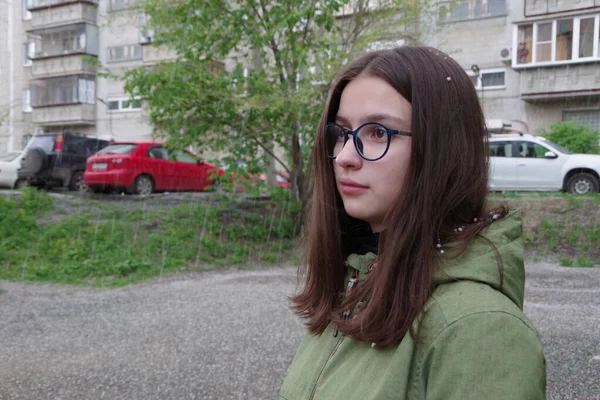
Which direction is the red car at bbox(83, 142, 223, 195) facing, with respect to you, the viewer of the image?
facing away from the viewer and to the right of the viewer

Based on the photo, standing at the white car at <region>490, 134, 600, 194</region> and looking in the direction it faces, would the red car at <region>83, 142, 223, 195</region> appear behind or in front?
behind

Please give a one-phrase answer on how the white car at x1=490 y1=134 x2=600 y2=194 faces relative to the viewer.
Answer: facing to the right of the viewer

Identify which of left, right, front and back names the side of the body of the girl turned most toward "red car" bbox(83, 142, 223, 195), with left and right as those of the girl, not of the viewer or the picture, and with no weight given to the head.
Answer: right

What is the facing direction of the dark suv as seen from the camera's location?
facing away from the viewer and to the right of the viewer

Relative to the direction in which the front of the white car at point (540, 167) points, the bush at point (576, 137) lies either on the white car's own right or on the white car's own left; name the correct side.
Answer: on the white car's own left

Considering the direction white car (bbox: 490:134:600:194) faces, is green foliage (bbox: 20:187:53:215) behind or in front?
behind

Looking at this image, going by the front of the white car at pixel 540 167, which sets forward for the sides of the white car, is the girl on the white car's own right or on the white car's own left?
on the white car's own right

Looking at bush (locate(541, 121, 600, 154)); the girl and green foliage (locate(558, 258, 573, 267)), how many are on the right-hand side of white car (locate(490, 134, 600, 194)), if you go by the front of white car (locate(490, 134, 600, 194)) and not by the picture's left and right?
2

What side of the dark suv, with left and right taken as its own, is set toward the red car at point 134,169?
right

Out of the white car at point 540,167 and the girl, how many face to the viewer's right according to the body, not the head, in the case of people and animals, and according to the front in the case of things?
1

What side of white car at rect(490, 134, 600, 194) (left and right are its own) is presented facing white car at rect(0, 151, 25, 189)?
back

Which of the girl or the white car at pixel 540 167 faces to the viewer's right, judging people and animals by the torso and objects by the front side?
the white car
